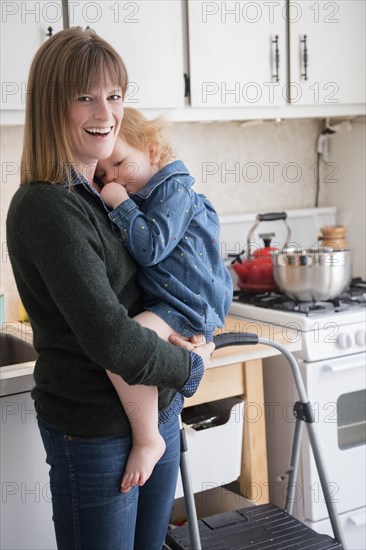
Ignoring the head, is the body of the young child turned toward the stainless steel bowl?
no

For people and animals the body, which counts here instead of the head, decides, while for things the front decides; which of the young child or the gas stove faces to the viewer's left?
the young child

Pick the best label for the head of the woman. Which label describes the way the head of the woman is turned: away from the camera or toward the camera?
toward the camera

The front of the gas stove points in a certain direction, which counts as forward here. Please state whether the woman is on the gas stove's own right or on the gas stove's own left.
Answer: on the gas stove's own right

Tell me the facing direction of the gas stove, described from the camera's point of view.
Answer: facing the viewer and to the right of the viewer

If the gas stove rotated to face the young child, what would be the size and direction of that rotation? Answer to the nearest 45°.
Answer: approximately 45° to its right

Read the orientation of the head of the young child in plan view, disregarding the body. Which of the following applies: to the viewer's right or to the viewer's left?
to the viewer's left

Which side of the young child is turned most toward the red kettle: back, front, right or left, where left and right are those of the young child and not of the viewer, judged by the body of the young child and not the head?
right

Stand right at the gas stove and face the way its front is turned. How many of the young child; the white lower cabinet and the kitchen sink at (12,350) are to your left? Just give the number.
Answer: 0

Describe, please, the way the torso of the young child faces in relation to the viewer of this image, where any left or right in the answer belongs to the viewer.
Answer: facing to the left of the viewer

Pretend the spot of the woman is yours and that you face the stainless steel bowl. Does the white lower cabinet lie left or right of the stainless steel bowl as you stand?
left
